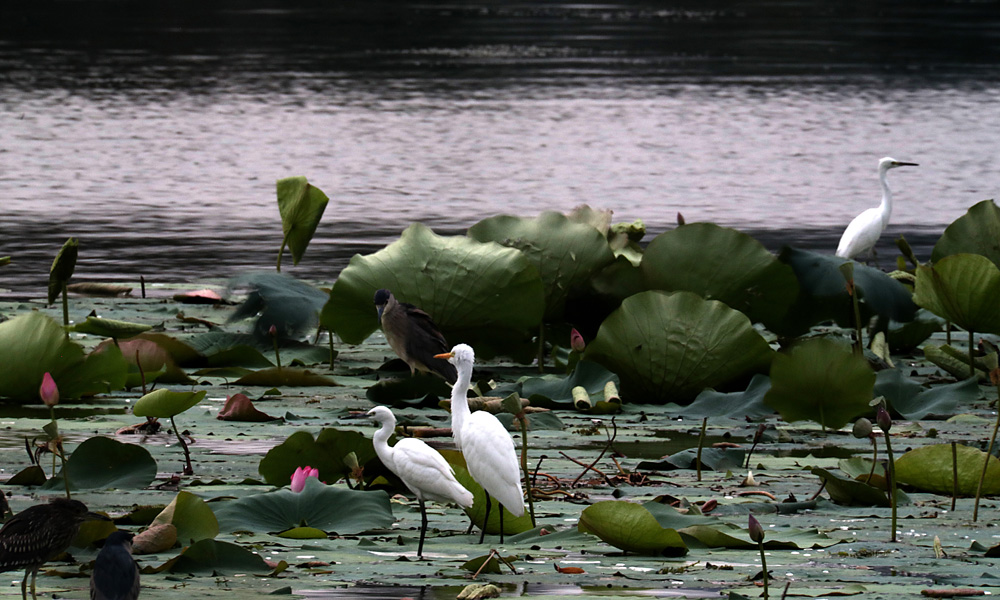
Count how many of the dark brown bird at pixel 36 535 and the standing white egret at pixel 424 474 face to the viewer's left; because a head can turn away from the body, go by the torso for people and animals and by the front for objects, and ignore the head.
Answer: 1

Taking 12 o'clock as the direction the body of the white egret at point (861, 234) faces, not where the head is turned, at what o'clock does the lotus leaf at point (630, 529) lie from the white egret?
The lotus leaf is roughly at 3 o'clock from the white egret.

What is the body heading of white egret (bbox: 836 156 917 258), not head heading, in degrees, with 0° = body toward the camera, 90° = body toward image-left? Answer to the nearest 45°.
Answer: approximately 270°

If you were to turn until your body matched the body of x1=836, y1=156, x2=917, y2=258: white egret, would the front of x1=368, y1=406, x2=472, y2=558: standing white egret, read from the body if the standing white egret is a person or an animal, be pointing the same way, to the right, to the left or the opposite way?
the opposite way

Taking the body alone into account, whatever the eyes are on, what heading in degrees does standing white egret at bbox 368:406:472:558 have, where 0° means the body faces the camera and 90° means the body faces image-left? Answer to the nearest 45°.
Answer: approximately 90°

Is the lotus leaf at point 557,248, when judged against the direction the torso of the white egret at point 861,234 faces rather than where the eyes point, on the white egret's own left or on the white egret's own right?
on the white egret's own right

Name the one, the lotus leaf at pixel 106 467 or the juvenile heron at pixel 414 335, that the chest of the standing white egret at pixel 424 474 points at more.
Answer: the lotus leaf

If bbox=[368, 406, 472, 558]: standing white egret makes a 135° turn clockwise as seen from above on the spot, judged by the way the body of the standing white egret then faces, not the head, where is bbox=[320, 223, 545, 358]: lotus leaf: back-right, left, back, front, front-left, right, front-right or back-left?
front-left

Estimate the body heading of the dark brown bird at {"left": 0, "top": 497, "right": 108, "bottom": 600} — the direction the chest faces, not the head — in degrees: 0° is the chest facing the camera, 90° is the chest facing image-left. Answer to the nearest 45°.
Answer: approximately 270°

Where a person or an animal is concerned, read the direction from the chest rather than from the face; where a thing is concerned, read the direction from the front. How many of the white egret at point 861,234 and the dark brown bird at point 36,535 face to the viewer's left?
0

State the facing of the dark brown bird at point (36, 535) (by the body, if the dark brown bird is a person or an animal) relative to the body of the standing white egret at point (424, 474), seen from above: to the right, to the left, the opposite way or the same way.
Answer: the opposite way

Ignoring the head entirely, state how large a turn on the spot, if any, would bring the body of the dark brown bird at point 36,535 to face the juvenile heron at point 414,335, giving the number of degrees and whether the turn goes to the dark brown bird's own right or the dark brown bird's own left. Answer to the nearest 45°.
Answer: approximately 45° to the dark brown bird's own left
